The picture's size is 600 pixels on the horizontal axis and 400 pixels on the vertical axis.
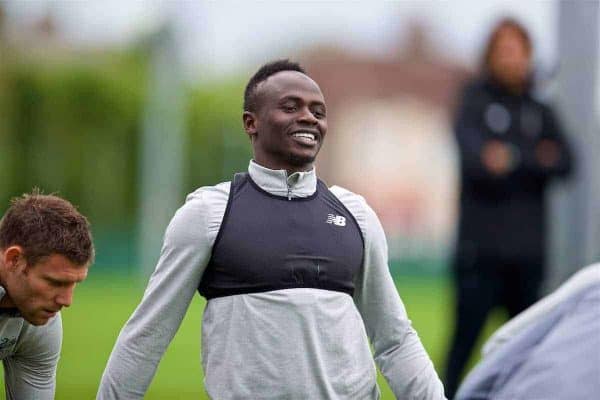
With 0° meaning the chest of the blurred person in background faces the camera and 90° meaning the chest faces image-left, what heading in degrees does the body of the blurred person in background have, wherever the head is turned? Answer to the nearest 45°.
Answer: approximately 0°

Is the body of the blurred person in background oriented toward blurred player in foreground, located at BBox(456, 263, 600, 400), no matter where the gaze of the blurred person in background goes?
yes

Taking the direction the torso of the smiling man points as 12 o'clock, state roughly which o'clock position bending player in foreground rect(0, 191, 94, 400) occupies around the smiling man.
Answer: The bending player in foreground is roughly at 3 o'clock from the smiling man.

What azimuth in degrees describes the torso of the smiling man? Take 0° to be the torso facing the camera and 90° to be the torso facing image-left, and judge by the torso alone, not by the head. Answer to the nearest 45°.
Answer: approximately 0°

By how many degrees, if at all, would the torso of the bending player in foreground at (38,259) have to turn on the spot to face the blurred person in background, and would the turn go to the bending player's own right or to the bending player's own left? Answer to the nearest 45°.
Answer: approximately 90° to the bending player's own left

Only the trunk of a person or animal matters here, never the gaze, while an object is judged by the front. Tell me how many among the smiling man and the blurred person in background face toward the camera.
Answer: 2

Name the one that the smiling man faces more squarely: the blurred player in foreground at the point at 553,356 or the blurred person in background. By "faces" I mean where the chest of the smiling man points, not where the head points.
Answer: the blurred player in foreground
